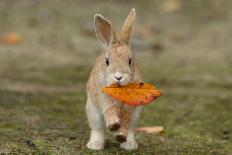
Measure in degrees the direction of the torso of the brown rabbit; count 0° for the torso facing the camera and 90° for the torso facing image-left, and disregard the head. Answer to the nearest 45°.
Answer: approximately 0°

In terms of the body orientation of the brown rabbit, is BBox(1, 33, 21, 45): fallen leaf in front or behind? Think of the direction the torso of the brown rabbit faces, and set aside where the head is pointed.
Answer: behind

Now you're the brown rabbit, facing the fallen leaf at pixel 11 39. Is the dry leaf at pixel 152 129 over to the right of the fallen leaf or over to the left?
right
